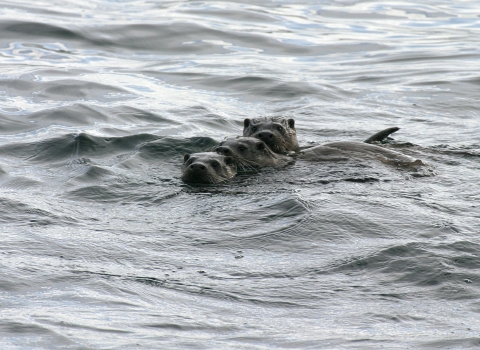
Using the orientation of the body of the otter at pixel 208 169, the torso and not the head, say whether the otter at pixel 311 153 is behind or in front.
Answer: behind

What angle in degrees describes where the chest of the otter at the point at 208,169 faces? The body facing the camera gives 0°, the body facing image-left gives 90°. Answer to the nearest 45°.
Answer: approximately 45°

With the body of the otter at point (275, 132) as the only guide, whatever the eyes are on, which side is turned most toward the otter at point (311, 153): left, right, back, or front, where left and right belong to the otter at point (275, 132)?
left

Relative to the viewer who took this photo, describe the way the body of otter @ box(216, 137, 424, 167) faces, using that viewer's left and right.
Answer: facing to the left of the viewer

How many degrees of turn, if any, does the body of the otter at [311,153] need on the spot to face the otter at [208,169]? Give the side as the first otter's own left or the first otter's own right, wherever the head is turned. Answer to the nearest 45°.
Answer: approximately 45° to the first otter's own left

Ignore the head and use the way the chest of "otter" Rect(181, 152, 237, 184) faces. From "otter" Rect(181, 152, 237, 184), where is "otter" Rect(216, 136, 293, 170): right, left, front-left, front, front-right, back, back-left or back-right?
back

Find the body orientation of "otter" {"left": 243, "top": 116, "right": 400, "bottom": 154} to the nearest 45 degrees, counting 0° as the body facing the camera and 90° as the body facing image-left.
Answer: approximately 45°

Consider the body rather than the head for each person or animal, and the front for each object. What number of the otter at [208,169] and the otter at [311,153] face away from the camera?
0

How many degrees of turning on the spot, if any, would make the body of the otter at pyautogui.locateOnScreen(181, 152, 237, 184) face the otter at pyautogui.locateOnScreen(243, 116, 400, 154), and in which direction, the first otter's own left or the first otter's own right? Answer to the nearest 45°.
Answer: approximately 180°

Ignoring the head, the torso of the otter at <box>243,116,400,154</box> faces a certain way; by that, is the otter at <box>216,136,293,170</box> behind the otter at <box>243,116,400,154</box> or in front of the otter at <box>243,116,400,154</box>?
in front
